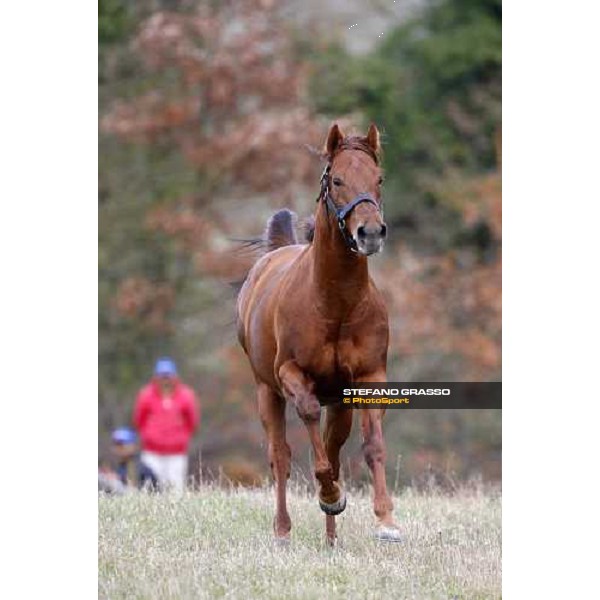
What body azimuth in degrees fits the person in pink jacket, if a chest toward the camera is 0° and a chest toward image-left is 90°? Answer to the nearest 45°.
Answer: approximately 0°
